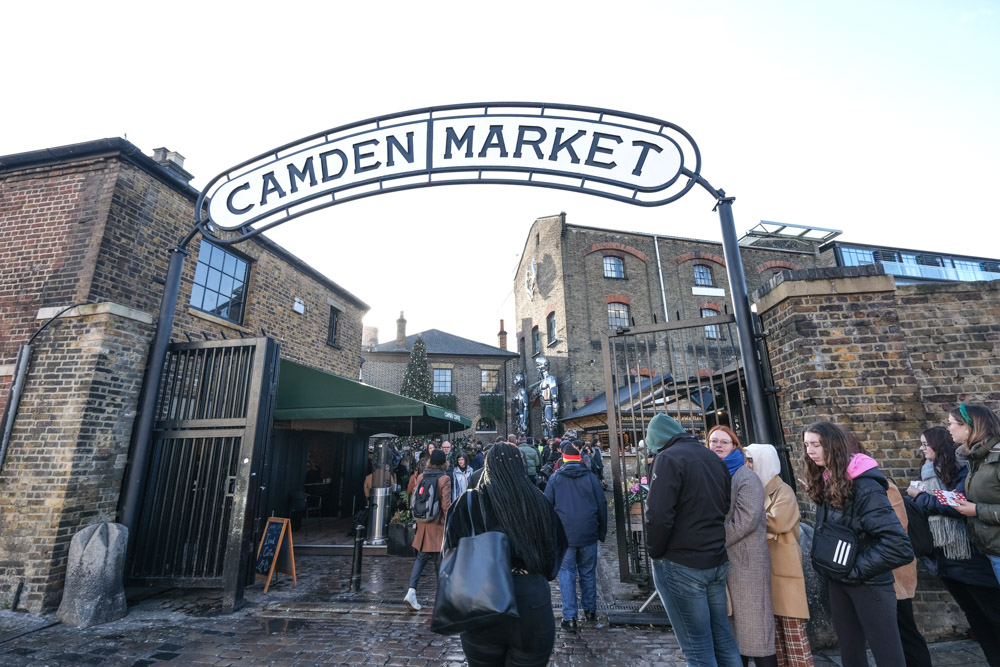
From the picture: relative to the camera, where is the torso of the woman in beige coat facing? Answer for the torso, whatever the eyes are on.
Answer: to the viewer's left

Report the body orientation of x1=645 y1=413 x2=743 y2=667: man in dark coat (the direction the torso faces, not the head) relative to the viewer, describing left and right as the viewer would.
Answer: facing away from the viewer and to the left of the viewer

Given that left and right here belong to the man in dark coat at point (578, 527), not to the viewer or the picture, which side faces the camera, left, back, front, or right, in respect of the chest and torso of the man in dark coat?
back

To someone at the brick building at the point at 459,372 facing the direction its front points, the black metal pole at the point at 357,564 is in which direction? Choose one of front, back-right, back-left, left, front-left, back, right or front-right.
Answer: front

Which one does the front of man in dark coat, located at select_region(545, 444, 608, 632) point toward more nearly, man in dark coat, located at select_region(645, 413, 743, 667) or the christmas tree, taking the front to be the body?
the christmas tree

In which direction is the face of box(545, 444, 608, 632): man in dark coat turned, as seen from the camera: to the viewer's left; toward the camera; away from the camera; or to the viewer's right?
away from the camera

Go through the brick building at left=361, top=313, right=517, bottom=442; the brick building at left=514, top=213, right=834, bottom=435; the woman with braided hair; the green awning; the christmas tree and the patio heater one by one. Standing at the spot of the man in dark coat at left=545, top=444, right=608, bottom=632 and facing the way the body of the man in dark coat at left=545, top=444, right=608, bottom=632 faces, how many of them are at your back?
1

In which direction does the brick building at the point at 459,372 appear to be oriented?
toward the camera

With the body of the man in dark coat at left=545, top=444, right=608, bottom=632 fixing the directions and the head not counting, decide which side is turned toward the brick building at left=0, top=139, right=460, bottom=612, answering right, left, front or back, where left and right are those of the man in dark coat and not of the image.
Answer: left

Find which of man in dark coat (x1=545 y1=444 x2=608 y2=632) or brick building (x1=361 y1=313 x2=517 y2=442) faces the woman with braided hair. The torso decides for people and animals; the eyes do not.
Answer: the brick building

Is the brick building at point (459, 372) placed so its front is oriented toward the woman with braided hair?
yes

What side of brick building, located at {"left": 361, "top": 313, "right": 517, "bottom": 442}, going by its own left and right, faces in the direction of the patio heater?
front

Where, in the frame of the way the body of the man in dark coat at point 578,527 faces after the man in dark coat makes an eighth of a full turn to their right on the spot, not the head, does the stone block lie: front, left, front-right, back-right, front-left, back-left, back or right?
back-left

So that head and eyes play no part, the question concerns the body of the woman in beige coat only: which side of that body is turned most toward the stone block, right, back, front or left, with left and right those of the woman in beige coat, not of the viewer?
front

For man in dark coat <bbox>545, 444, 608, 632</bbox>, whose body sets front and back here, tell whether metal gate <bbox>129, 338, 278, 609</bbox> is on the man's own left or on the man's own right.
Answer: on the man's own left

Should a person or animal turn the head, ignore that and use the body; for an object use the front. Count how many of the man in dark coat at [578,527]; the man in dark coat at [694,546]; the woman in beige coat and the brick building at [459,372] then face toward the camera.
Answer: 1

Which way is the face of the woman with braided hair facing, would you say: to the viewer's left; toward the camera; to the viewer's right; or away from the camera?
away from the camera
